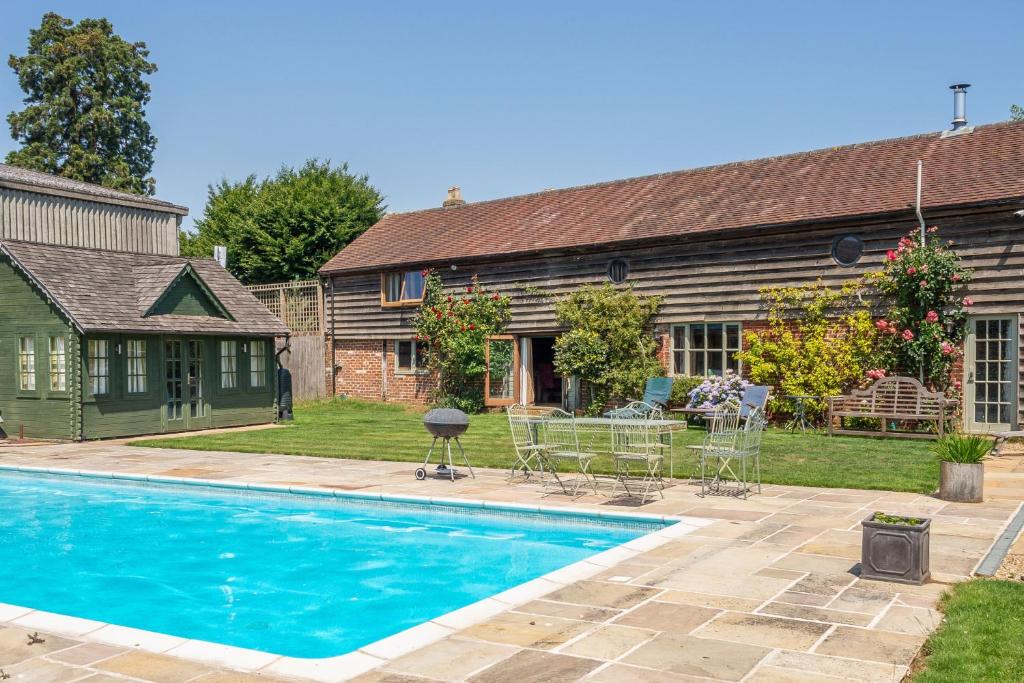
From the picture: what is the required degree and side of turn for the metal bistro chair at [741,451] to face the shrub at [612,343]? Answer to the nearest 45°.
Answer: approximately 90° to its right

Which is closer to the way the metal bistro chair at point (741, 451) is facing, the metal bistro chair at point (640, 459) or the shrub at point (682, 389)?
the metal bistro chair

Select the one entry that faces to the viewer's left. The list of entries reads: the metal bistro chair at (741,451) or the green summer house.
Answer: the metal bistro chair

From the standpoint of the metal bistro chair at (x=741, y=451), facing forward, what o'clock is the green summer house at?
The green summer house is roughly at 1 o'clock from the metal bistro chair.

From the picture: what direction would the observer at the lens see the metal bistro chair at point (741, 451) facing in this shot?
facing to the left of the viewer

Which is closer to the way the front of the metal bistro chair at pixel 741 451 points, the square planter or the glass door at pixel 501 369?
the glass door

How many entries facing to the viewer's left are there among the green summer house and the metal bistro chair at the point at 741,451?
1

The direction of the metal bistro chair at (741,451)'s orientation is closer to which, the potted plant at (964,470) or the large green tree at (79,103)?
the large green tree

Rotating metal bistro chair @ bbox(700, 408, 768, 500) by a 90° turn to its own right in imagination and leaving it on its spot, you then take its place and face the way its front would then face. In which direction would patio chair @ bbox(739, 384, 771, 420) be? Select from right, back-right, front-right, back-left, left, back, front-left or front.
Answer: front

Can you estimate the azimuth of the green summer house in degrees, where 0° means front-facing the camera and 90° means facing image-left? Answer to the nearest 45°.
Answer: approximately 315°
